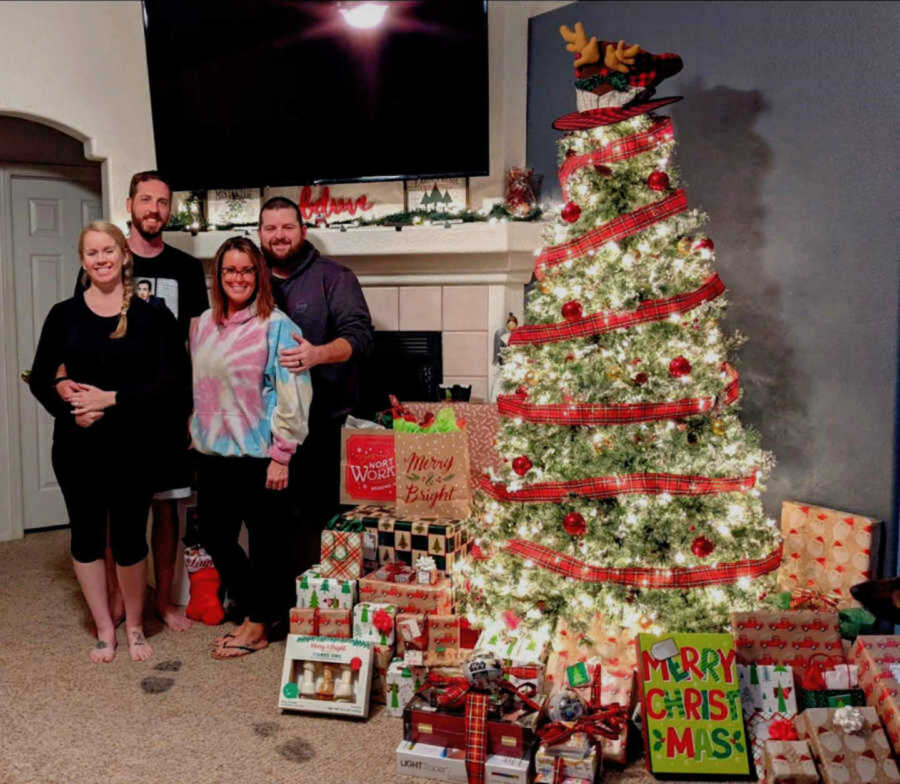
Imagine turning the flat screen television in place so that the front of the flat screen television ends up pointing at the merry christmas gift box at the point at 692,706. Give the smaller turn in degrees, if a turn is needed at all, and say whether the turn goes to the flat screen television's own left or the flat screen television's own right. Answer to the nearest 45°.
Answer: approximately 45° to the flat screen television's own left

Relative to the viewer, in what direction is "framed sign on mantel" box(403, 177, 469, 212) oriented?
toward the camera

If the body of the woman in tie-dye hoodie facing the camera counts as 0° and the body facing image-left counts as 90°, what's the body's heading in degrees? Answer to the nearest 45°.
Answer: approximately 45°

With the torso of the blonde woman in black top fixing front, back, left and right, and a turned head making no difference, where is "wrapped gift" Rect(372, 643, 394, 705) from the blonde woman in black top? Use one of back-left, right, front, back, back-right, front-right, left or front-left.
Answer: front-left

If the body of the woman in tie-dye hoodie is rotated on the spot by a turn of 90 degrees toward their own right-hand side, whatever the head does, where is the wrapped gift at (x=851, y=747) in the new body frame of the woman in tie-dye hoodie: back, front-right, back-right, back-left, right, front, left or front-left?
back

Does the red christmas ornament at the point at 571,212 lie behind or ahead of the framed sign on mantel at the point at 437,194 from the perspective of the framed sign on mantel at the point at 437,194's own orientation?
ahead

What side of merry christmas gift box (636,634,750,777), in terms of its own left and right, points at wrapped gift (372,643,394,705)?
right

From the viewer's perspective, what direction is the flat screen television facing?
toward the camera

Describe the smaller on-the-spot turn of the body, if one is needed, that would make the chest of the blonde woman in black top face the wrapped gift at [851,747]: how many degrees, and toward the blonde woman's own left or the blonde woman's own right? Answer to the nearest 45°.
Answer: approximately 45° to the blonde woman's own left

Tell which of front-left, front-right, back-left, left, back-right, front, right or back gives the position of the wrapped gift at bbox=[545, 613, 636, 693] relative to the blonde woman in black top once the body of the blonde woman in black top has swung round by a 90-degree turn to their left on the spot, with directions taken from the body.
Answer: front-right

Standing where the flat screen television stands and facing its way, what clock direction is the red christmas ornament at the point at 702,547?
The red christmas ornament is roughly at 11 o'clock from the flat screen television.

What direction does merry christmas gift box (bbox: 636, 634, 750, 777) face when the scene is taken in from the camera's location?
facing the viewer

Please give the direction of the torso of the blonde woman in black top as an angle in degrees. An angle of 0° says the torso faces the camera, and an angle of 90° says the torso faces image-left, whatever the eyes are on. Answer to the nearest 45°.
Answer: approximately 0°
